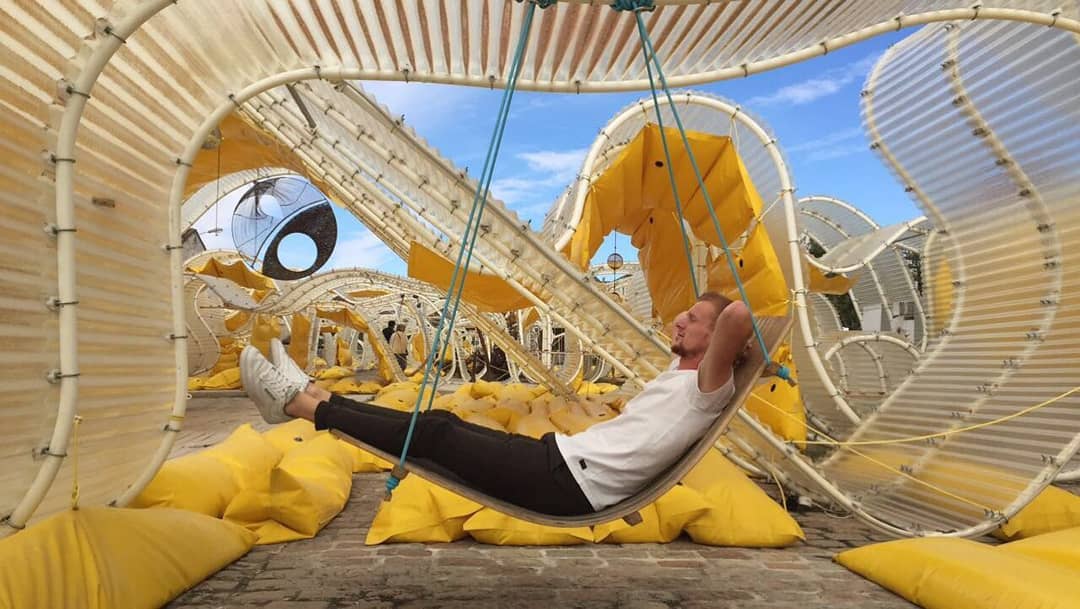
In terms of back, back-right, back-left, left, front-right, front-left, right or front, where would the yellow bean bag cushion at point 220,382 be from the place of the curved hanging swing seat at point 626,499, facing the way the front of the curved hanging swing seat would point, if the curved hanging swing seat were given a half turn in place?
back-left

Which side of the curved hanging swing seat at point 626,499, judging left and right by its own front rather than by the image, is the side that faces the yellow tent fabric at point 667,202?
right

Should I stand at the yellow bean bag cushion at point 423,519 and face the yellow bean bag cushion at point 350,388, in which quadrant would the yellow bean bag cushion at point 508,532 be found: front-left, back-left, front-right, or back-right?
back-right

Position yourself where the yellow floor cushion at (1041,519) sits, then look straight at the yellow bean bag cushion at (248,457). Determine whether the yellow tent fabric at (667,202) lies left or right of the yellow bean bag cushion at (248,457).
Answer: right

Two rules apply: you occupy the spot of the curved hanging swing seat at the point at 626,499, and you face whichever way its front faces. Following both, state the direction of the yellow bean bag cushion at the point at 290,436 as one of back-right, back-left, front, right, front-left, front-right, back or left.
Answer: front-right

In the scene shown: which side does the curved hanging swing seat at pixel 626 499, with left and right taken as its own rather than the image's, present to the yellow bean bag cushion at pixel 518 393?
right

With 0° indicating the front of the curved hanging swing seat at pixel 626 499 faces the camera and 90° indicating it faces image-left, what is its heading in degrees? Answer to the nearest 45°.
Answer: approximately 90°

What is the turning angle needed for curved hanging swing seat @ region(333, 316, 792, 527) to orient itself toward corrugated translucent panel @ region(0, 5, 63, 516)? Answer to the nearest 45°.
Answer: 0° — it already faces it

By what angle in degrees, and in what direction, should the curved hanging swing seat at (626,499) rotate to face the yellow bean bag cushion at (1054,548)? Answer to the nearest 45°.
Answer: approximately 180°
